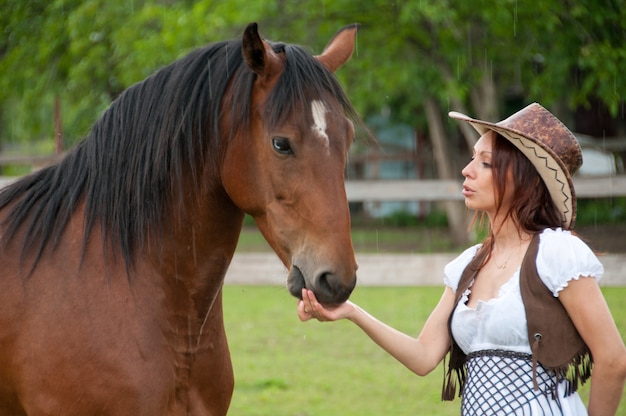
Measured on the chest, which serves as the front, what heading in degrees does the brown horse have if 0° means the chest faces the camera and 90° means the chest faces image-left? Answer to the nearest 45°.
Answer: approximately 315°

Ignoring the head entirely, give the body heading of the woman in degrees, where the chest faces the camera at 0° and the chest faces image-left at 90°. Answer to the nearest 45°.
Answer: approximately 45°

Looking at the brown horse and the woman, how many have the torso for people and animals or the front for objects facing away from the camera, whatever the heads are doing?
0

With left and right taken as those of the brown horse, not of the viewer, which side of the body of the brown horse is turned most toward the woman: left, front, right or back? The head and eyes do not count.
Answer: front

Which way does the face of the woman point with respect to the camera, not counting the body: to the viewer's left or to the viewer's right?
to the viewer's left

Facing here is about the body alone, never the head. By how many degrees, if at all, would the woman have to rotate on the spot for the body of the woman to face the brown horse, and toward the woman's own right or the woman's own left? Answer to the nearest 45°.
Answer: approximately 45° to the woman's own right
